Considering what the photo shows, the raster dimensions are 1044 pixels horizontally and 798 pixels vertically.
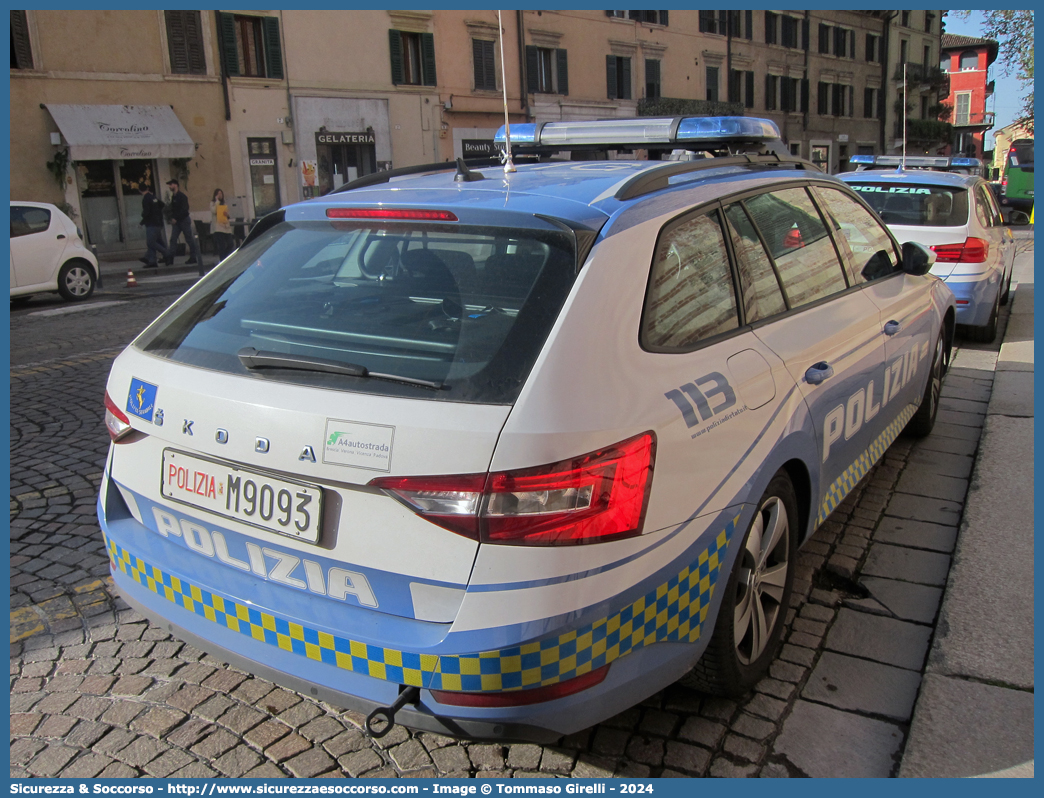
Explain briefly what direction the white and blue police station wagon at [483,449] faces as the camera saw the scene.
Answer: facing away from the viewer and to the right of the viewer

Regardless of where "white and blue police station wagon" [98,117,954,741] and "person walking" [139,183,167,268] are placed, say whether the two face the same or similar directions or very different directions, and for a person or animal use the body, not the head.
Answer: very different directions

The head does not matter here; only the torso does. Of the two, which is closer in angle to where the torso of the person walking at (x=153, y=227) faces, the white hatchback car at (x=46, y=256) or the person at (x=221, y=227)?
the white hatchback car

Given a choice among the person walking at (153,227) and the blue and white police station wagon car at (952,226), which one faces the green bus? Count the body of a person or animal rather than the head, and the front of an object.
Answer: the blue and white police station wagon car

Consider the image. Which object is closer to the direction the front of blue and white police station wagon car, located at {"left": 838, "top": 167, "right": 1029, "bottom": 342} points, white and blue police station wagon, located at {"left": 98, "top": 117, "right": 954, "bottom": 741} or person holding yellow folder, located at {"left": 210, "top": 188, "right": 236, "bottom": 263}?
the person holding yellow folder

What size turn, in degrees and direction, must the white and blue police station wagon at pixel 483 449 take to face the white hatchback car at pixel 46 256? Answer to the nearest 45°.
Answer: approximately 90° to its left

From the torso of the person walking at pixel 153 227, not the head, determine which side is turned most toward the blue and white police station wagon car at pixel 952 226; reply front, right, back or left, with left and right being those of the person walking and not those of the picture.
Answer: left

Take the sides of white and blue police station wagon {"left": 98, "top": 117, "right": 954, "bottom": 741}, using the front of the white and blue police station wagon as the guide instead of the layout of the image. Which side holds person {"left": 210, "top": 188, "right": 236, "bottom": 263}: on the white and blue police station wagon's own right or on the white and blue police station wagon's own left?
on the white and blue police station wagon's own left

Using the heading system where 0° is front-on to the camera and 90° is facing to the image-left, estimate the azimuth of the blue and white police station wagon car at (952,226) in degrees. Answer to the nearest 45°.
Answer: approximately 180°
